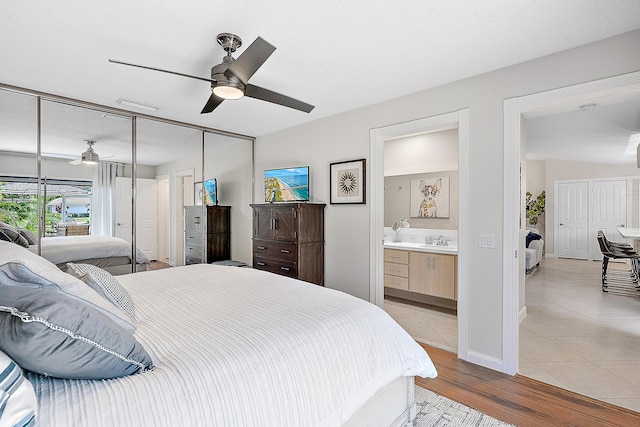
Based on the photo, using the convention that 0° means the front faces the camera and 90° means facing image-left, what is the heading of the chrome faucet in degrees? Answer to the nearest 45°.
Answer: approximately 45°

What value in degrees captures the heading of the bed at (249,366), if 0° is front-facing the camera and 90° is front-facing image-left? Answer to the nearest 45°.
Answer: approximately 225°

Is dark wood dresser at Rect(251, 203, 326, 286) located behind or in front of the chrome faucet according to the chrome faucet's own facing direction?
in front

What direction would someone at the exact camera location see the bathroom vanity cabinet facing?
facing the viewer and to the left of the viewer

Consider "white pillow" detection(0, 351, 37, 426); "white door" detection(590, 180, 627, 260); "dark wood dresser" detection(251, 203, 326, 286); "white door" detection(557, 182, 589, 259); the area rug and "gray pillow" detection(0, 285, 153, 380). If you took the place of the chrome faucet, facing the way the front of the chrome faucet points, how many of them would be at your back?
2

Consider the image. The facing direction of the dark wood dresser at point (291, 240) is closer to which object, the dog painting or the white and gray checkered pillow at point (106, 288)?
the white and gray checkered pillow

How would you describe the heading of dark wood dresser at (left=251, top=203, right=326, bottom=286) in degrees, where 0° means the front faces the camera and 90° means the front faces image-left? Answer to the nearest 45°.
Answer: approximately 45°

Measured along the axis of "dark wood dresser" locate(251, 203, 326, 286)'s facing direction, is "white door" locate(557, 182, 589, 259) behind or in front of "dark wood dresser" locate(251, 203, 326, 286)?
behind

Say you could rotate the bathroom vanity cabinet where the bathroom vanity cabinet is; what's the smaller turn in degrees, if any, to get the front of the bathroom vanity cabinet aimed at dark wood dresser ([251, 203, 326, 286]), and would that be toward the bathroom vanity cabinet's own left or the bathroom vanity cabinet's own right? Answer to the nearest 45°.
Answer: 0° — it already faces it

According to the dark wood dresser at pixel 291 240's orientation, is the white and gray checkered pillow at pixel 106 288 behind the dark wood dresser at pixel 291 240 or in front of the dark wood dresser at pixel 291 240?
in front
